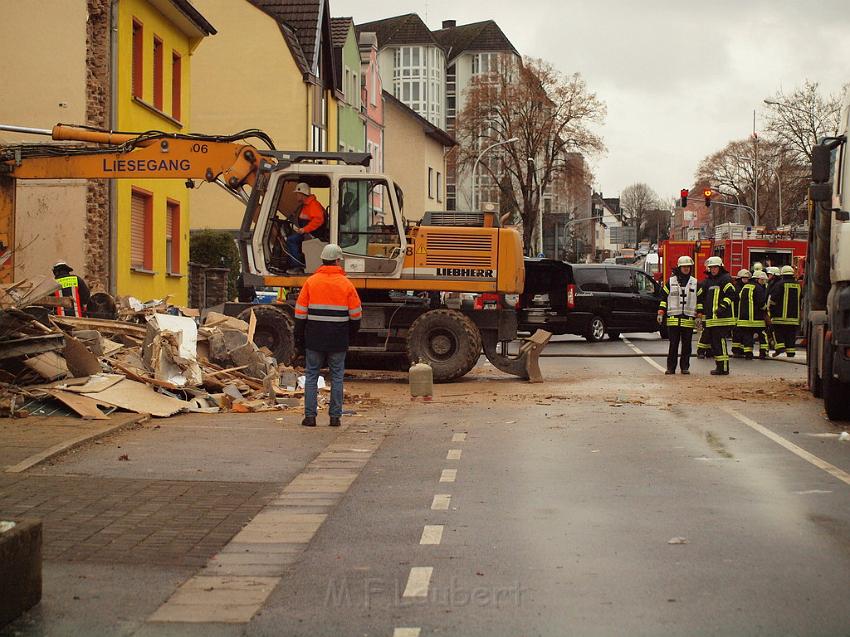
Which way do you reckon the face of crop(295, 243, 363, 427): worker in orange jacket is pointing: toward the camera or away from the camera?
away from the camera

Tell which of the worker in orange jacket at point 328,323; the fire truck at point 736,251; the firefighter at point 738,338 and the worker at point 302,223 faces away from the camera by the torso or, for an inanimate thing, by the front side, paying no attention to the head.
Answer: the worker in orange jacket

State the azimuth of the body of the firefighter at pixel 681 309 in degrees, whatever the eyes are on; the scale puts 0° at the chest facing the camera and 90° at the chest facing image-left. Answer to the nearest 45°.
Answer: approximately 0°

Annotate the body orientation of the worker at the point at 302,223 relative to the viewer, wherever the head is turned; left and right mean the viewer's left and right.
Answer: facing to the left of the viewer

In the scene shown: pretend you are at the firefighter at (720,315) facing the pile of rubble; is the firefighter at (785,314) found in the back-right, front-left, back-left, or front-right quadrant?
back-right

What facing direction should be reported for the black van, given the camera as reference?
facing away from the viewer and to the right of the viewer

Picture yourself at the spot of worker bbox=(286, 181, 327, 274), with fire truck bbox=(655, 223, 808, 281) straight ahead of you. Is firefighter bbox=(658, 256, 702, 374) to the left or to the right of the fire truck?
right

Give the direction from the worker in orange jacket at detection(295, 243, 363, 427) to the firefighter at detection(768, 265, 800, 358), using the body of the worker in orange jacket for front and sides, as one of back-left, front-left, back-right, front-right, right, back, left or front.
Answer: front-right

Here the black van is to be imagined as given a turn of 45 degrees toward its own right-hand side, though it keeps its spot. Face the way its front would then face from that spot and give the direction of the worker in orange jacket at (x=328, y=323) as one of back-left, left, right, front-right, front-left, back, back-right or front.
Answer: right

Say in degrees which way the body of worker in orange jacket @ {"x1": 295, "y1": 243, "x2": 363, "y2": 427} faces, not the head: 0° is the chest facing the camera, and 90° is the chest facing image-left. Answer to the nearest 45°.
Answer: approximately 180°
